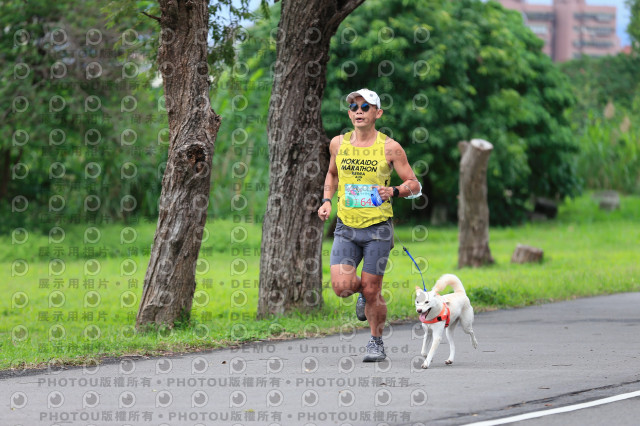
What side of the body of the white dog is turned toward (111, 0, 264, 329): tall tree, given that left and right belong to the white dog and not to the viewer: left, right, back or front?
right

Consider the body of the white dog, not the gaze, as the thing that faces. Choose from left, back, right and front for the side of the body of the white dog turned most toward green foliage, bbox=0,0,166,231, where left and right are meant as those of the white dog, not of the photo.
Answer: right

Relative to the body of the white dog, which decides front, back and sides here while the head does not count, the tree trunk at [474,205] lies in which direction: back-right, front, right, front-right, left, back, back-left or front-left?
back-right

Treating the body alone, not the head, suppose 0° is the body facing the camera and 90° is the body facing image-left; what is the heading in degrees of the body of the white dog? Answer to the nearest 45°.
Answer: approximately 45°

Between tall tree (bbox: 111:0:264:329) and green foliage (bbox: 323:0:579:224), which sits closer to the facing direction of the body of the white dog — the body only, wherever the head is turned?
the tall tree

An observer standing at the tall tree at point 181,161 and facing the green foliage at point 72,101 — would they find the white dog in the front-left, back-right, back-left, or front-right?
back-right
